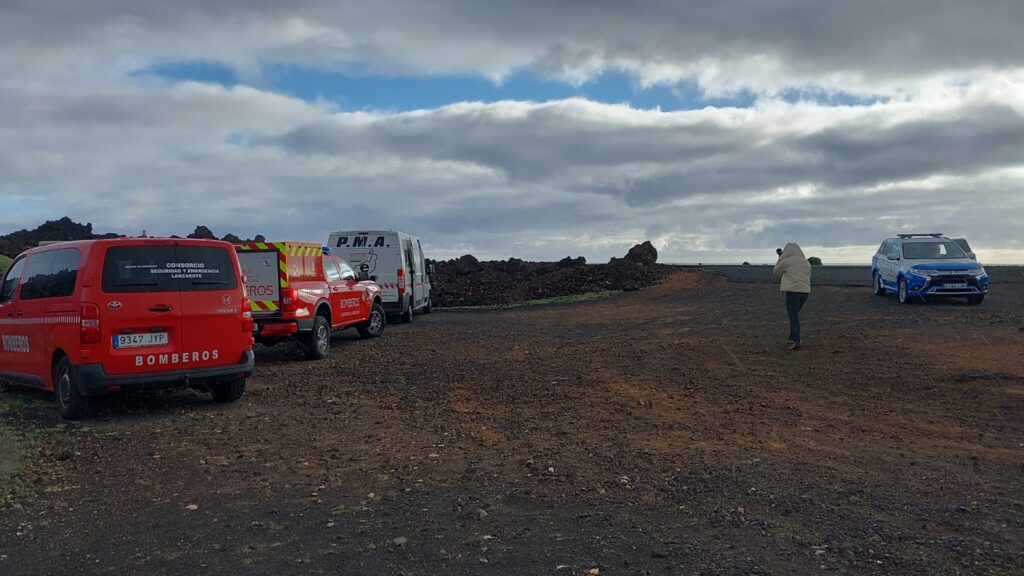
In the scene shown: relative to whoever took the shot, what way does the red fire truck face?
facing away from the viewer and to the right of the viewer

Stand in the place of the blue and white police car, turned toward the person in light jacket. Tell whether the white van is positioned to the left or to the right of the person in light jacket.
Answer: right

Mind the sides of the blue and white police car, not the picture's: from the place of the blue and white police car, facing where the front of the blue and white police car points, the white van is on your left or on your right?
on your right

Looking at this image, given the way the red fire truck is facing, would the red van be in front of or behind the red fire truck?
behind

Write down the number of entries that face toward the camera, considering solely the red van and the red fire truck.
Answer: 0

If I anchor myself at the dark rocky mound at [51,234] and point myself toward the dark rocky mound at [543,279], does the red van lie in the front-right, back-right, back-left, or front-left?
front-right

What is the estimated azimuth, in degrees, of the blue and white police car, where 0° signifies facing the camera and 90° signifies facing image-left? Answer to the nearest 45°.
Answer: approximately 315°

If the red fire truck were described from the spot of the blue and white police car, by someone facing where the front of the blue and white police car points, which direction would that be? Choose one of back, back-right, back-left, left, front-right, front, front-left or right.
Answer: right

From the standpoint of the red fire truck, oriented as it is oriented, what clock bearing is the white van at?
The white van is roughly at 11 o'clock from the red fire truck.

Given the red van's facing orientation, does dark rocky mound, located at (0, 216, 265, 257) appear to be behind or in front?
in front

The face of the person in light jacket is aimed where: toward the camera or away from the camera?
away from the camera

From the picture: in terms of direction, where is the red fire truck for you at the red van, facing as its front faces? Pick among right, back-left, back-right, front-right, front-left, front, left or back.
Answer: right

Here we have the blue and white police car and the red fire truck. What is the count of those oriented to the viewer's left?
0

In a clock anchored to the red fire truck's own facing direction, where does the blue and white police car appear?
The blue and white police car is roughly at 1 o'clock from the red fire truck.

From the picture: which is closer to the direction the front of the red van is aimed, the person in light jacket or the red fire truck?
the red fire truck

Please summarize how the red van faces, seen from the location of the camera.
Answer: facing away from the viewer and to the left of the viewer

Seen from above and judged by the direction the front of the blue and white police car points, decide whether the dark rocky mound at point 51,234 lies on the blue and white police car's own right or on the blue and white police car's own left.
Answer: on the blue and white police car's own right
